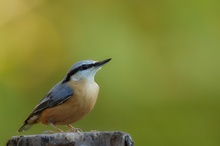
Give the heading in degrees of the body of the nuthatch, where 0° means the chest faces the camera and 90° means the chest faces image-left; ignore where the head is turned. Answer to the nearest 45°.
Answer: approximately 270°
